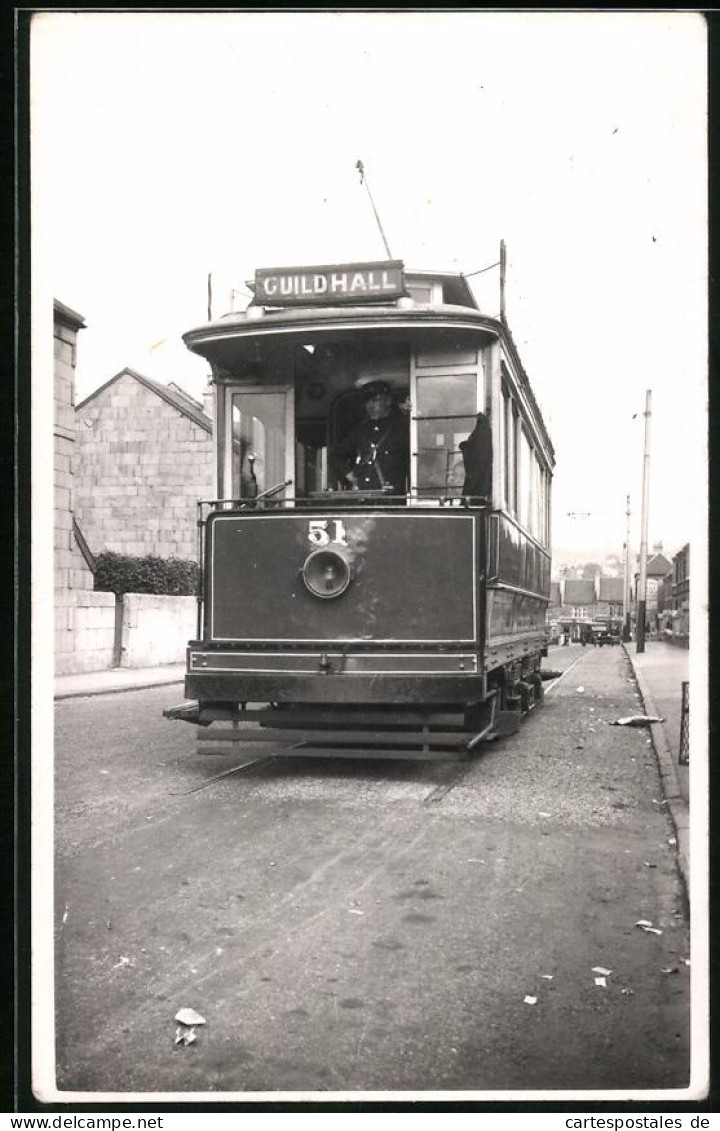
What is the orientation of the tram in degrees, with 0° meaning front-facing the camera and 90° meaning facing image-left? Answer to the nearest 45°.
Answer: approximately 0°

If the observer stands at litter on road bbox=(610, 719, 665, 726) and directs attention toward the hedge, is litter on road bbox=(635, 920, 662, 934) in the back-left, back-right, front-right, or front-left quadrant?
back-left

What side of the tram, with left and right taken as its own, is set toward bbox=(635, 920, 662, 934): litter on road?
front

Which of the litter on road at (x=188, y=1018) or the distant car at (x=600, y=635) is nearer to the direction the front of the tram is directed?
the litter on road

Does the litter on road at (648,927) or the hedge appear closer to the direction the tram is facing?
the litter on road

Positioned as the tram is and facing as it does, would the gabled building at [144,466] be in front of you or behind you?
behind

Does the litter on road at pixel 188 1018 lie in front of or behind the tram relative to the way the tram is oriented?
in front

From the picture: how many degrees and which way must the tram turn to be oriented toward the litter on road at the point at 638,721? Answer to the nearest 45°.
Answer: approximately 135° to its left
